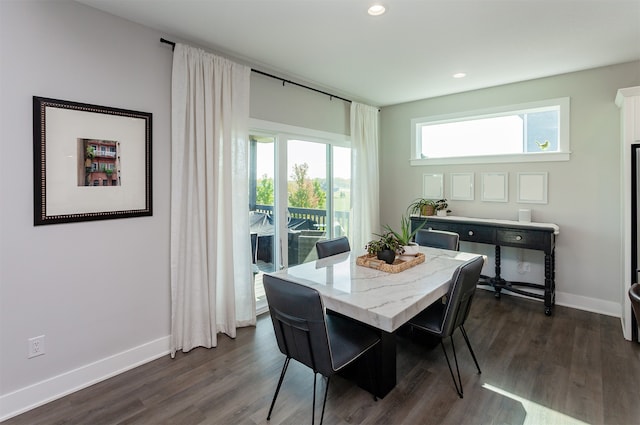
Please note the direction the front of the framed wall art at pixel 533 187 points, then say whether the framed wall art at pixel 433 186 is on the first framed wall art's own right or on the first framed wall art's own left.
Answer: on the first framed wall art's own right

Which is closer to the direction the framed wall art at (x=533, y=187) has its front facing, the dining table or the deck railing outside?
the dining table

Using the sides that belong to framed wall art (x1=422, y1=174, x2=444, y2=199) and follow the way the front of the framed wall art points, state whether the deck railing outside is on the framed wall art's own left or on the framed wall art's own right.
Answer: on the framed wall art's own right

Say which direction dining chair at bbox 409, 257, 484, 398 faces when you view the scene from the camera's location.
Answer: facing away from the viewer and to the left of the viewer

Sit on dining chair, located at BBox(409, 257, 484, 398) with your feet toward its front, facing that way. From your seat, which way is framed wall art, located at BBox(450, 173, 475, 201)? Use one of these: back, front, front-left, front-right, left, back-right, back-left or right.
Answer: front-right

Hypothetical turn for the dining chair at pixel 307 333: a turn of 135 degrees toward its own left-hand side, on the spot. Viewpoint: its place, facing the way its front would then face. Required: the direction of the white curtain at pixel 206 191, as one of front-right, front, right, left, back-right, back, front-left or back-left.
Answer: front-right

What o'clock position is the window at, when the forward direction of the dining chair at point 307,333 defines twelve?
The window is roughly at 12 o'clock from the dining chair.

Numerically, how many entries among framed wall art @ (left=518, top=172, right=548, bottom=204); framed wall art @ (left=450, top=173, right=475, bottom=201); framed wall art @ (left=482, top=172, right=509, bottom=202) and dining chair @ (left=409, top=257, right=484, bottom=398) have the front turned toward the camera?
3

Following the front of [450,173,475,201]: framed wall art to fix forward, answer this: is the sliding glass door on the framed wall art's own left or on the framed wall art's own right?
on the framed wall art's own right

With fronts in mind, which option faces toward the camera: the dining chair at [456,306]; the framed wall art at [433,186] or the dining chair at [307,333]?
the framed wall art
